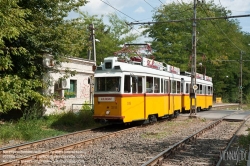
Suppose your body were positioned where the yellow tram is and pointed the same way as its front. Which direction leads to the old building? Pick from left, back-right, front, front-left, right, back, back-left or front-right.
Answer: right

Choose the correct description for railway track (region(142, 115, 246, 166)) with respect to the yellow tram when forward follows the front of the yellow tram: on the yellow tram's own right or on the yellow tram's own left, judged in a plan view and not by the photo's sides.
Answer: on the yellow tram's own left

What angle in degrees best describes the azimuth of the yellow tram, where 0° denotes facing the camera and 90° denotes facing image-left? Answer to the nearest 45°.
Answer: approximately 45°
